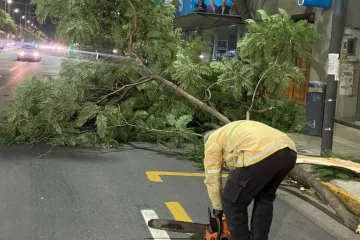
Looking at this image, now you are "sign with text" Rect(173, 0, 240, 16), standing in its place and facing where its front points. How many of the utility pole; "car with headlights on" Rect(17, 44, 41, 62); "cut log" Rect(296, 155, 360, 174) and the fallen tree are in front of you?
3

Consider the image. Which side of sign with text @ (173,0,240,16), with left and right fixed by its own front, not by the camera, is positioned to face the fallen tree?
front

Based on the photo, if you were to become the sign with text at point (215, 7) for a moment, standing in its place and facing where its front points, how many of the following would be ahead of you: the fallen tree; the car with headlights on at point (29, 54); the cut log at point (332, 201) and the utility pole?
3

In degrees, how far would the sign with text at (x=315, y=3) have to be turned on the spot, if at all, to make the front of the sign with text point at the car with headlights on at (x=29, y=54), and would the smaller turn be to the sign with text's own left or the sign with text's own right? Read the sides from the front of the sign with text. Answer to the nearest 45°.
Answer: approximately 135° to the sign with text's own right

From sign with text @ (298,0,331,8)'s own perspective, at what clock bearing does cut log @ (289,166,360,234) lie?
The cut log is roughly at 12 o'clock from the sign with text.

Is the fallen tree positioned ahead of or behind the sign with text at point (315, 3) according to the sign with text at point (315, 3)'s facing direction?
ahead

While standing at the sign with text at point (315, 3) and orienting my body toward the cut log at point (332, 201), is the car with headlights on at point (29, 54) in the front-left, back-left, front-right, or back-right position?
back-right

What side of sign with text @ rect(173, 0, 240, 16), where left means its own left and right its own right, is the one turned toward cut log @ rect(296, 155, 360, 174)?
front

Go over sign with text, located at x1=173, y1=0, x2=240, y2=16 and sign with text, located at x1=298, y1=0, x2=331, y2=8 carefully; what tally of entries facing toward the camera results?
2

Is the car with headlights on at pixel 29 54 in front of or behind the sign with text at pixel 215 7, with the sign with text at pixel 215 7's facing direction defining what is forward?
behind

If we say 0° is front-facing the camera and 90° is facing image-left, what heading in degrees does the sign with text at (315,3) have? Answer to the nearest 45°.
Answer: approximately 0°

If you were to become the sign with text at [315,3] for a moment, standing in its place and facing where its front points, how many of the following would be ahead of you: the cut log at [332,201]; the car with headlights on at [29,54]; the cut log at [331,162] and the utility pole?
3
